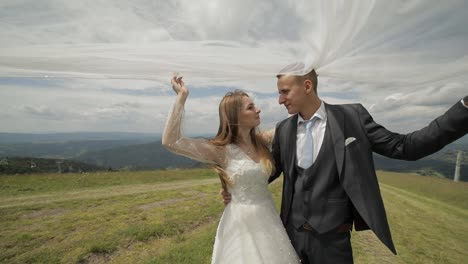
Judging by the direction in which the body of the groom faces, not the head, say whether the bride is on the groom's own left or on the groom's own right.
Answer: on the groom's own right

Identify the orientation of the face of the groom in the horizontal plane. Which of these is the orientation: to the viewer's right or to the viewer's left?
to the viewer's left

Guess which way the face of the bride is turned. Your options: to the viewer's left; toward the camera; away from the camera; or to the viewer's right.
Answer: to the viewer's right

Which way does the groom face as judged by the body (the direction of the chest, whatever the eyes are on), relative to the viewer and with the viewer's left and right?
facing the viewer and to the left of the viewer
